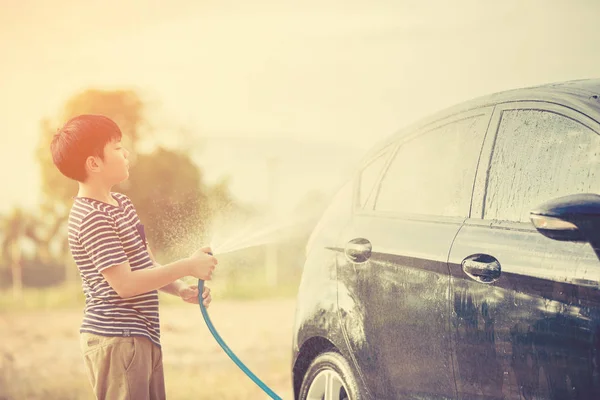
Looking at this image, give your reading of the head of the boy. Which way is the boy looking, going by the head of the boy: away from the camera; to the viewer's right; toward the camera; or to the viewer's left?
to the viewer's right

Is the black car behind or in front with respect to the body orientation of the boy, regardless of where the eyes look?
in front

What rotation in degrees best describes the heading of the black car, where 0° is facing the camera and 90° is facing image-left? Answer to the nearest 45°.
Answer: approximately 315°

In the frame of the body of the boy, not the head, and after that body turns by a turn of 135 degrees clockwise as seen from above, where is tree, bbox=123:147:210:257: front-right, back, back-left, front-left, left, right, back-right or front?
back-right

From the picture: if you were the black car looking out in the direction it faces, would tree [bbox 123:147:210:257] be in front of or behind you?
behind

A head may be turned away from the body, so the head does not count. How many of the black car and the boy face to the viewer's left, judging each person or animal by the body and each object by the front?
0

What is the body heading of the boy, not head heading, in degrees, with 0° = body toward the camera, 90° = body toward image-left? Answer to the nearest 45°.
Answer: approximately 270°
